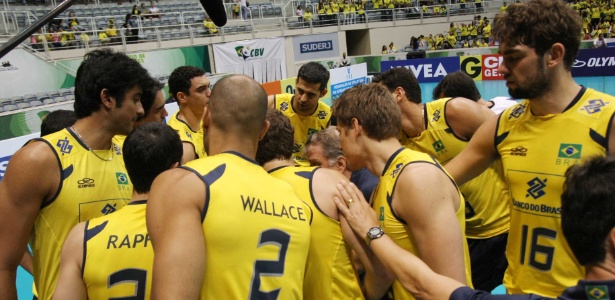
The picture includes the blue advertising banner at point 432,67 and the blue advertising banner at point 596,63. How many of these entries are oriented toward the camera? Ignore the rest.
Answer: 2

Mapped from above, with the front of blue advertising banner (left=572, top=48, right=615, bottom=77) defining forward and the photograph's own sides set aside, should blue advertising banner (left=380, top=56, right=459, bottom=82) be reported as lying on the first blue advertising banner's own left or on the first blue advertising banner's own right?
on the first blue advertising banner's own right

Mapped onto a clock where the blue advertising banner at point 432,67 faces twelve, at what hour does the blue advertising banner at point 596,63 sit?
the blue advertising banner at point 596,63 is roughly at 10 o'clock from the blue advertising banner at point 432,67.
